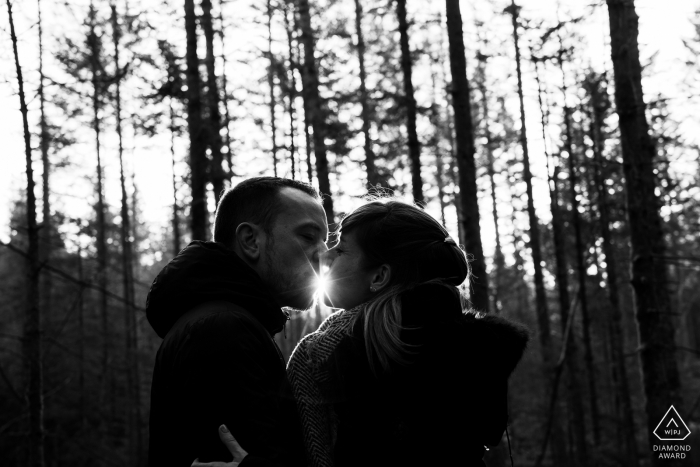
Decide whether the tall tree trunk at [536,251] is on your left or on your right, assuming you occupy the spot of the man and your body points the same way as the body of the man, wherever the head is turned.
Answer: on your left

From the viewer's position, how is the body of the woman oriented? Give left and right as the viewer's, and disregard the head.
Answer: facing away from the viewer and to the left of the viewer

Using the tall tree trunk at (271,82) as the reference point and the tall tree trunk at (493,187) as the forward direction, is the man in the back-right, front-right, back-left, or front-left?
back-right

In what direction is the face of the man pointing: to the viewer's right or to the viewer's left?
to the viewer's right

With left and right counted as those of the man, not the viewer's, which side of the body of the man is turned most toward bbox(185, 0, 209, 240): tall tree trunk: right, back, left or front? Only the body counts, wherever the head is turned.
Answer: left

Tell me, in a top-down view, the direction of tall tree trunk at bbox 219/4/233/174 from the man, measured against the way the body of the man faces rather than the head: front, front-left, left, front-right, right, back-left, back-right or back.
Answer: left

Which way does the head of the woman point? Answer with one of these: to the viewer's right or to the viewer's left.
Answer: to the viewer's left

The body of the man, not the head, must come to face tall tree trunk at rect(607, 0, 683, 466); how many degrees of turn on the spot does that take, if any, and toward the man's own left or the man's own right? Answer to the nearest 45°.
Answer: approximately 45° to the man's own left

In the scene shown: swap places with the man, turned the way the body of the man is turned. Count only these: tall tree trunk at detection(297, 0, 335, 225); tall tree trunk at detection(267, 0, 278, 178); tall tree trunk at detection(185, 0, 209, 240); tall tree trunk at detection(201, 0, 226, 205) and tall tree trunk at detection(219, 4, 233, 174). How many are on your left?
5

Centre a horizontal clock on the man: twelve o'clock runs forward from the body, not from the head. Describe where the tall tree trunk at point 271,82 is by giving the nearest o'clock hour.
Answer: The tall tree trunk is roughly at 9 o'clock from the man.

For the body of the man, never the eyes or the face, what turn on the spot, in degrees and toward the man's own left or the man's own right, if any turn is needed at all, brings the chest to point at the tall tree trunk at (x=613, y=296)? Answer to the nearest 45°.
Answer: approximately 45° to the man's own left

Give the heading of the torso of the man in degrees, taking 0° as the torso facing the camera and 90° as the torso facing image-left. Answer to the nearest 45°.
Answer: approximately 270°

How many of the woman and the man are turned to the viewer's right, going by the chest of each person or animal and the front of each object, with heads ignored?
1

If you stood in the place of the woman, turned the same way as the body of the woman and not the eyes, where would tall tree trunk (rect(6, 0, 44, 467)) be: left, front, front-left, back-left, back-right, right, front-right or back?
front

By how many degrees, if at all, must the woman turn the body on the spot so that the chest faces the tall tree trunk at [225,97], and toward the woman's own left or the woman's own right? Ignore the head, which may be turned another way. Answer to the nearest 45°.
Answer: approximately 45° to the woman's own right
